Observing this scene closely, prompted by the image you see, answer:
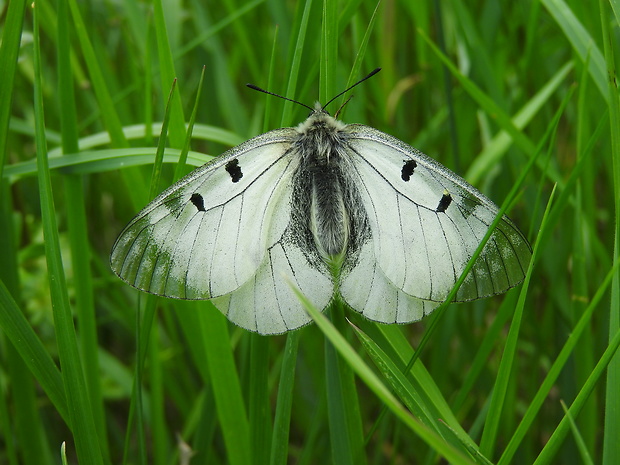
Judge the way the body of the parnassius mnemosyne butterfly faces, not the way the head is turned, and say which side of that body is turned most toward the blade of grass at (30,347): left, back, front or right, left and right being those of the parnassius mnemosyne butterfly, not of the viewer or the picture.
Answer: left

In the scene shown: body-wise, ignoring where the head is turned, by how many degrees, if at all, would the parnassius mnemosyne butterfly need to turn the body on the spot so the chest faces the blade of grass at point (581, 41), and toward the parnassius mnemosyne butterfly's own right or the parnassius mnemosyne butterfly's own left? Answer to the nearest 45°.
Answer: approximately 90° to the parnassius mnemosyne butterfly's own right

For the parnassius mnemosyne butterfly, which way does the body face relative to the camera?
away from the camera
